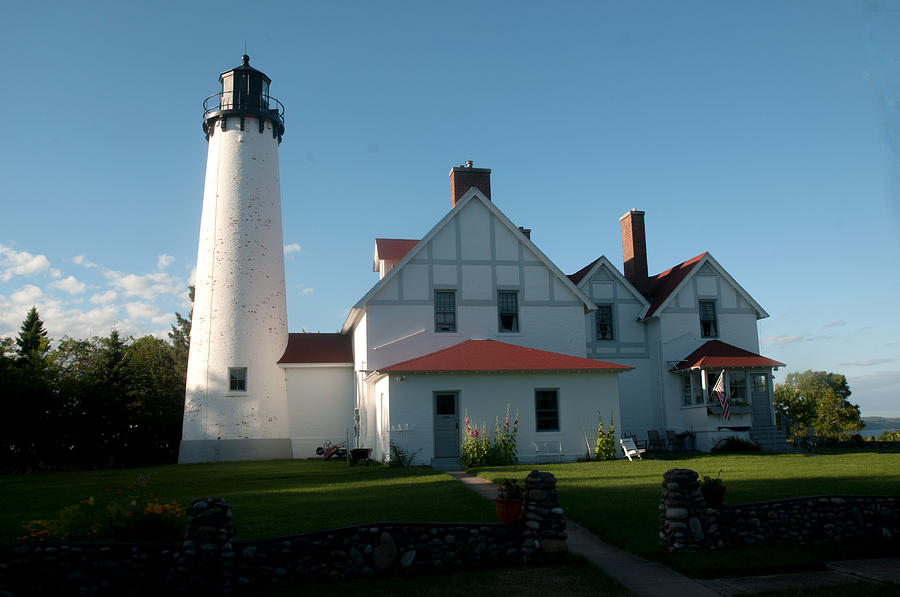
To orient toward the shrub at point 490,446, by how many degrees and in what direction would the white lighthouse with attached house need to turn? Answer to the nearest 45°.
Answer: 0° — it already faces it

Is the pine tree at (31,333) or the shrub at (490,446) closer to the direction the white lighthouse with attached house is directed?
the shrub

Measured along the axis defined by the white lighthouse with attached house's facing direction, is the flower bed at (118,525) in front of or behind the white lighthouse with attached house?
in front

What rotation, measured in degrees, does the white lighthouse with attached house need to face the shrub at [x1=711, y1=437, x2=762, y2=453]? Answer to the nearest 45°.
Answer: approximately 90° to its left

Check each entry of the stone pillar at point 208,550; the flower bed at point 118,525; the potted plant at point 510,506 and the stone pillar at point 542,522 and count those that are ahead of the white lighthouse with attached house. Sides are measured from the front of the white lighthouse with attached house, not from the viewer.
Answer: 4

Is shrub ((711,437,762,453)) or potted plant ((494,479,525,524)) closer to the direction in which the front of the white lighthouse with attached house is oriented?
the potted plant

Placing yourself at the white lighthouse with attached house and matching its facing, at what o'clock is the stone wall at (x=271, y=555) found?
The stone wall is roughly at 12 o'clock from the white lighthouse with attached house.

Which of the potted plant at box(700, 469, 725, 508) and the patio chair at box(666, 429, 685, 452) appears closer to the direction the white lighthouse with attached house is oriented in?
the potted plant

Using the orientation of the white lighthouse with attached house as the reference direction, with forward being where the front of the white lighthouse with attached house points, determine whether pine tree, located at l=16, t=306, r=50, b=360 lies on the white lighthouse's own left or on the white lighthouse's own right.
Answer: on the white lighthouse's own right

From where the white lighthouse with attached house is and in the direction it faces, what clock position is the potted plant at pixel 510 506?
The potted plant is roughly at 12 o'clock from the white lighthouse with attached house.

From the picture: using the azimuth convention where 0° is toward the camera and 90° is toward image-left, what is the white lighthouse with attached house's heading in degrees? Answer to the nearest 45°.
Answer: approximately 0°

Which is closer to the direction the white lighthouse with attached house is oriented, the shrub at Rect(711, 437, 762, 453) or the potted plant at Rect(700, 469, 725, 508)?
the potted plant

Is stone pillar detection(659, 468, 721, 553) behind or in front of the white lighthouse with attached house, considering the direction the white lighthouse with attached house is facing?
in front

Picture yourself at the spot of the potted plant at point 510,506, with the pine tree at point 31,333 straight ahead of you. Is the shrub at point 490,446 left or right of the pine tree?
right

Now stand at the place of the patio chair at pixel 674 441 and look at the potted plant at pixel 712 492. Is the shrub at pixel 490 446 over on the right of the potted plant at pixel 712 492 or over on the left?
right
